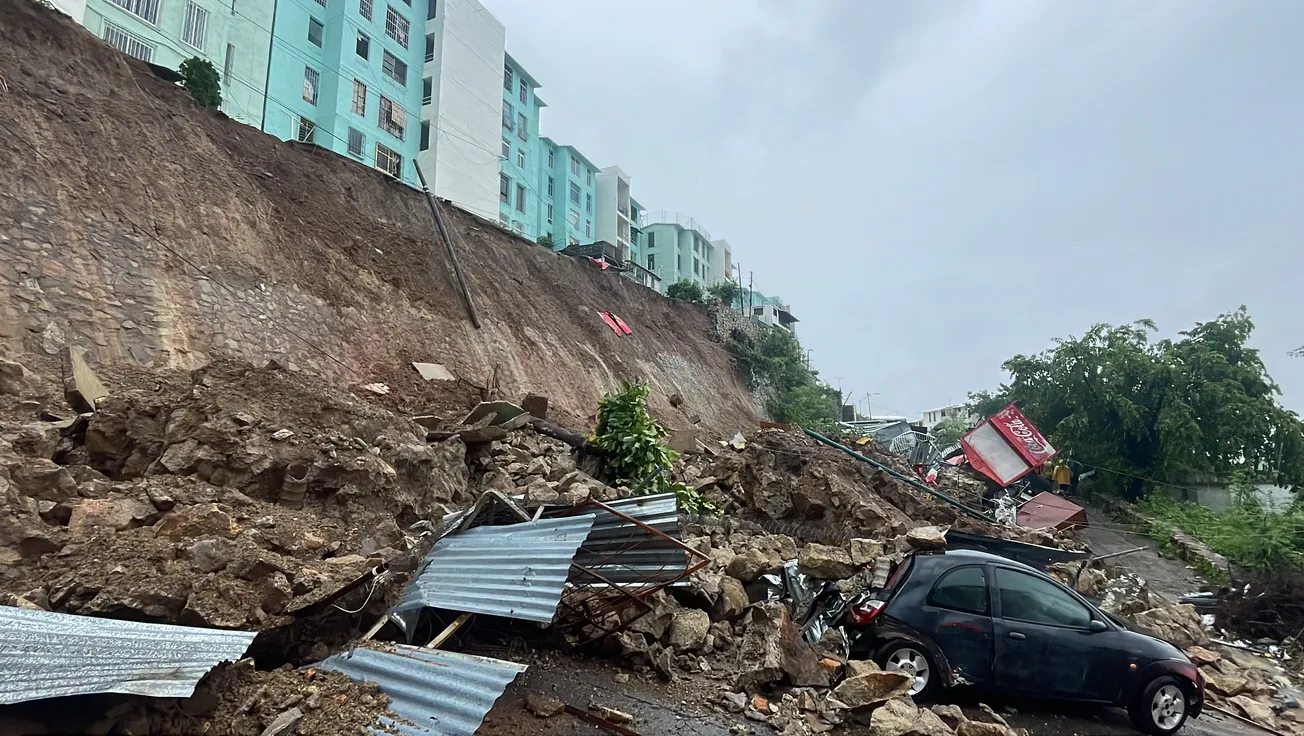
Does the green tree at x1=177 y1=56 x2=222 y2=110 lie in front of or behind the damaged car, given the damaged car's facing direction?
behind

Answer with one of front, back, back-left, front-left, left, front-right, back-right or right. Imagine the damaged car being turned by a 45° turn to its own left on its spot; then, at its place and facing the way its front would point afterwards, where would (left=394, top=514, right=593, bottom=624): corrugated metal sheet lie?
back

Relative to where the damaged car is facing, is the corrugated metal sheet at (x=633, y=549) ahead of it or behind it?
behind

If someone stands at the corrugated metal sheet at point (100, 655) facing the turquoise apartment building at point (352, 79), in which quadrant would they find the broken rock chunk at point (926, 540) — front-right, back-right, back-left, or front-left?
front-right

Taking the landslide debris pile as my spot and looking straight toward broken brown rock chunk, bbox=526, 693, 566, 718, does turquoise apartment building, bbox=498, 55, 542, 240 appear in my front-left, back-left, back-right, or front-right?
back-left

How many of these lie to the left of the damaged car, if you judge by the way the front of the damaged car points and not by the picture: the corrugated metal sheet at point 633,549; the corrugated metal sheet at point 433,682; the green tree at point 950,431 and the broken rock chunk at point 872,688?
1

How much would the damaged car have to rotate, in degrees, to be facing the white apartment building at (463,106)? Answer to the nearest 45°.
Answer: approximately 135° to its left

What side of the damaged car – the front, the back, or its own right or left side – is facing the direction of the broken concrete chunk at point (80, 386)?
back

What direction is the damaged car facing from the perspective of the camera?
to the viewer's right

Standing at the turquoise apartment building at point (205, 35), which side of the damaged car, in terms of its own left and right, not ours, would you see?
back

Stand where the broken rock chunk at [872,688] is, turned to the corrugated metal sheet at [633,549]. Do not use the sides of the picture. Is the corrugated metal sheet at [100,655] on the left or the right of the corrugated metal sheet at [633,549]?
left

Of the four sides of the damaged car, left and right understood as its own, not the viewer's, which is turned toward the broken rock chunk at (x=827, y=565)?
back
